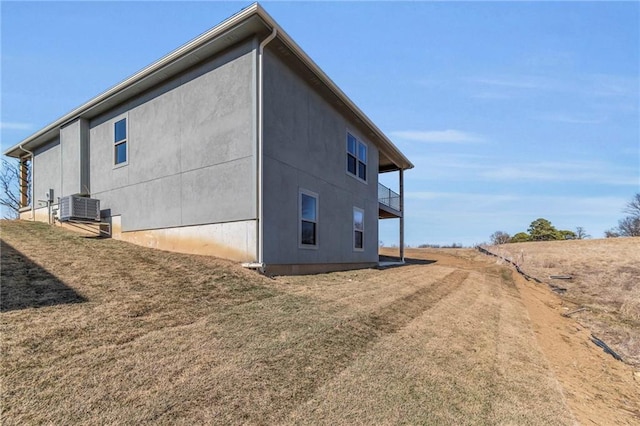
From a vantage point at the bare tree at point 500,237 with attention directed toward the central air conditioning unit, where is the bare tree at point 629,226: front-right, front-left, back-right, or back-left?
back-left

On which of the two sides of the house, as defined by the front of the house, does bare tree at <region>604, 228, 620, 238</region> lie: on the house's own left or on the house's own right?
on the house's own right

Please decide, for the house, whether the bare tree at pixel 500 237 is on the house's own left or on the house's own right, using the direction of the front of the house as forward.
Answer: on the house's own right

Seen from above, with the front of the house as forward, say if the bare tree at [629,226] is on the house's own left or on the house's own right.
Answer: on the house's own right
